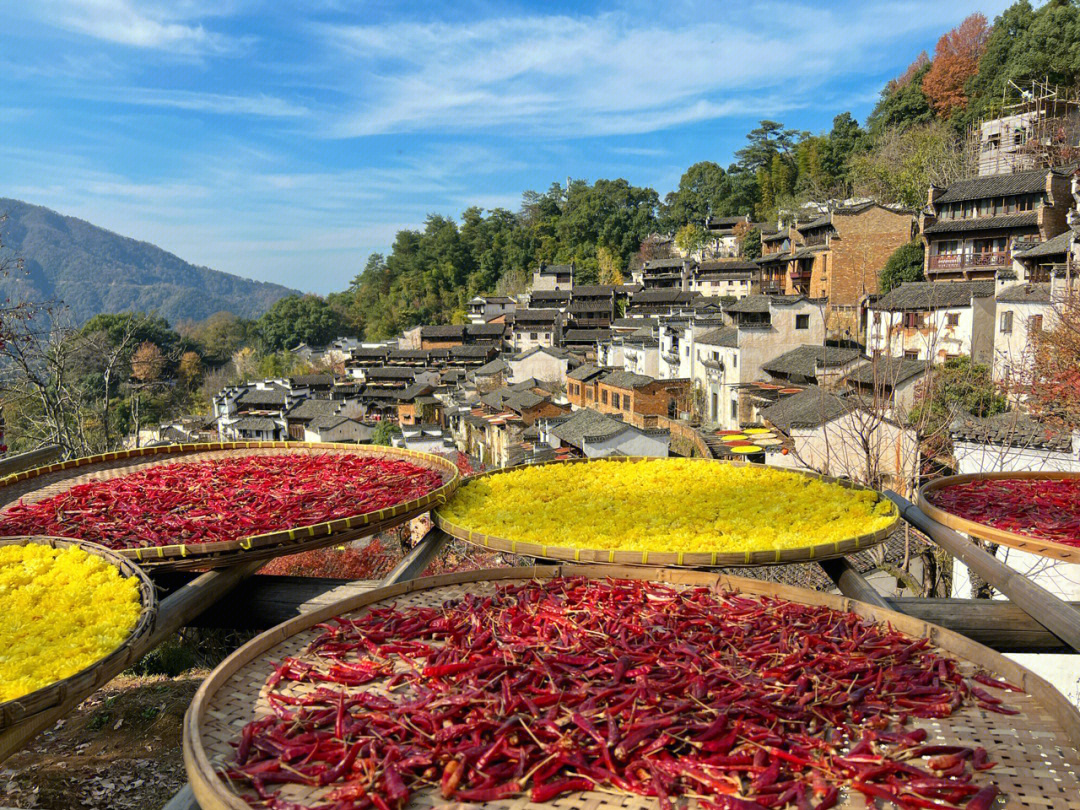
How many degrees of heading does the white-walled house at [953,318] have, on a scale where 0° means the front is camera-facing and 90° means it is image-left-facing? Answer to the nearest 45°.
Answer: approximately 45°

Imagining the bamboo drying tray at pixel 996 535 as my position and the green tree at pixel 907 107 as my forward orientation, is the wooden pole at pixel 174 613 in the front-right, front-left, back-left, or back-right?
back-left

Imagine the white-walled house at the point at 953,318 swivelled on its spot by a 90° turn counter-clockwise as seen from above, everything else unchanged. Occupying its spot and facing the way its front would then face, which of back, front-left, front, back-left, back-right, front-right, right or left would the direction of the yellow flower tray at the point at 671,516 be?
front-right

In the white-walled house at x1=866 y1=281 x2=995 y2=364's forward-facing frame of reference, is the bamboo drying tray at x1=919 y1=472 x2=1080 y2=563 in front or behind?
in front

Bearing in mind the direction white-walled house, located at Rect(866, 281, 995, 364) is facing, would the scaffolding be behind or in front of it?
behind

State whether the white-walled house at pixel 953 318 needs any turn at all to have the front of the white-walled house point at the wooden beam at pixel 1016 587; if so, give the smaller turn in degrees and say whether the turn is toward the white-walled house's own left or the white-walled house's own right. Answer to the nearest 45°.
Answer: approximately 45° to the white-walled house's own left

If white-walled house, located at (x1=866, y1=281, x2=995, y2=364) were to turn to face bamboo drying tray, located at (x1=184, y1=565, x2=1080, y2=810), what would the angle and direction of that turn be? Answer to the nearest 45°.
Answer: approximately 45° to its left

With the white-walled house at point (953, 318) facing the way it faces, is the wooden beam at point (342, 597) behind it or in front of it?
in front

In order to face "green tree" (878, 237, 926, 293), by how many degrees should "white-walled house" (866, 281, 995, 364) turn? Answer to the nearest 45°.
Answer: approximately 135° to its right

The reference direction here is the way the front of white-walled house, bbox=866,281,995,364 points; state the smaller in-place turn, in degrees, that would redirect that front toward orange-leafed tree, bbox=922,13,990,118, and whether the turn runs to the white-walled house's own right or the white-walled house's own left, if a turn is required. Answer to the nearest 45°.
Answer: approximately 135° to the white-walled house's own right

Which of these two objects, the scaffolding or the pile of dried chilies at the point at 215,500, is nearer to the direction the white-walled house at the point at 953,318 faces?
the pile of dried chilies

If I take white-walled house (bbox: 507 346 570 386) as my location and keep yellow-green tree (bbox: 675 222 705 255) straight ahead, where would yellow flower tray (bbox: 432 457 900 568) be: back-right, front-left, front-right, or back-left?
back-right
